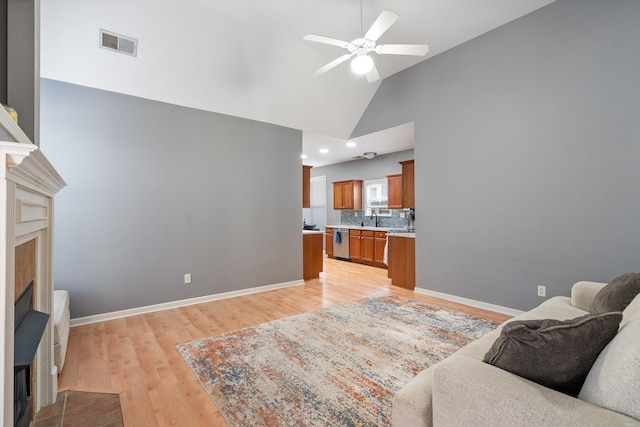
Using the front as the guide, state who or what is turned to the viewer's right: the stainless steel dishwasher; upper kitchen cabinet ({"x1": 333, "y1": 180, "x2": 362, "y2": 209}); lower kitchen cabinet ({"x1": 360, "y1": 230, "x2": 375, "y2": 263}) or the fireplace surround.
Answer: the fireplace surround

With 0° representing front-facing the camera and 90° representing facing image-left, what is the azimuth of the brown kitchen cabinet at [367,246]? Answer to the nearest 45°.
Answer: approximately 45°

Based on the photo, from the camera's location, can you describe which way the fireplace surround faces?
facing to the right of the viewer

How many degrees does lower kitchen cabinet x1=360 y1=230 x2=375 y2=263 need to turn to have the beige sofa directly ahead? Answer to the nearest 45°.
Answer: approximately 45° to its left

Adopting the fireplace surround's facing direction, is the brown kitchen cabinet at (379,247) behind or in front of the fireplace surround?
in front

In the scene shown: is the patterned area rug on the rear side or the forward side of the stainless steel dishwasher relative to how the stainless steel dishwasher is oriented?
on the forward side

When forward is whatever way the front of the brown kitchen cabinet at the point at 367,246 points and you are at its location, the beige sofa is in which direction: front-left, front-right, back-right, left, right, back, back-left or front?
front-left

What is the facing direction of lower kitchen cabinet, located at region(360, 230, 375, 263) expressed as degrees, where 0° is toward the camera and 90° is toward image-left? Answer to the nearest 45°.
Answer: approximately 45°

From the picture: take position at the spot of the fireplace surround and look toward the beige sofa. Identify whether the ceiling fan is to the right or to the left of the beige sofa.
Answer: left

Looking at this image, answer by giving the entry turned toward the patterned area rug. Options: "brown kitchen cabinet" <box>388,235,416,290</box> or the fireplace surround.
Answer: the fireplace surround

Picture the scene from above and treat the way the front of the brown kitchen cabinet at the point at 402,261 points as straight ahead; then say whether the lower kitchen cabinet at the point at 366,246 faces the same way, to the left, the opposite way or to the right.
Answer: to the left

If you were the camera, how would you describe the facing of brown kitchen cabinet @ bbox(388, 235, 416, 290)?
facing away from the viewer and to the left of the viewer

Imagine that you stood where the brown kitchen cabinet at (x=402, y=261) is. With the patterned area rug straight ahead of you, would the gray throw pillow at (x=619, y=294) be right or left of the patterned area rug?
left

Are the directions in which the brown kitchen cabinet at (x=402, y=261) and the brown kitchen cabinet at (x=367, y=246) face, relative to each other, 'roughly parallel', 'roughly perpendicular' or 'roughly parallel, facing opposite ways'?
roughly perpendicular

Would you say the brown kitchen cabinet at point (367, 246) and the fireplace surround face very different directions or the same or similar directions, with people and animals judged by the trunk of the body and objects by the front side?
very different directions
